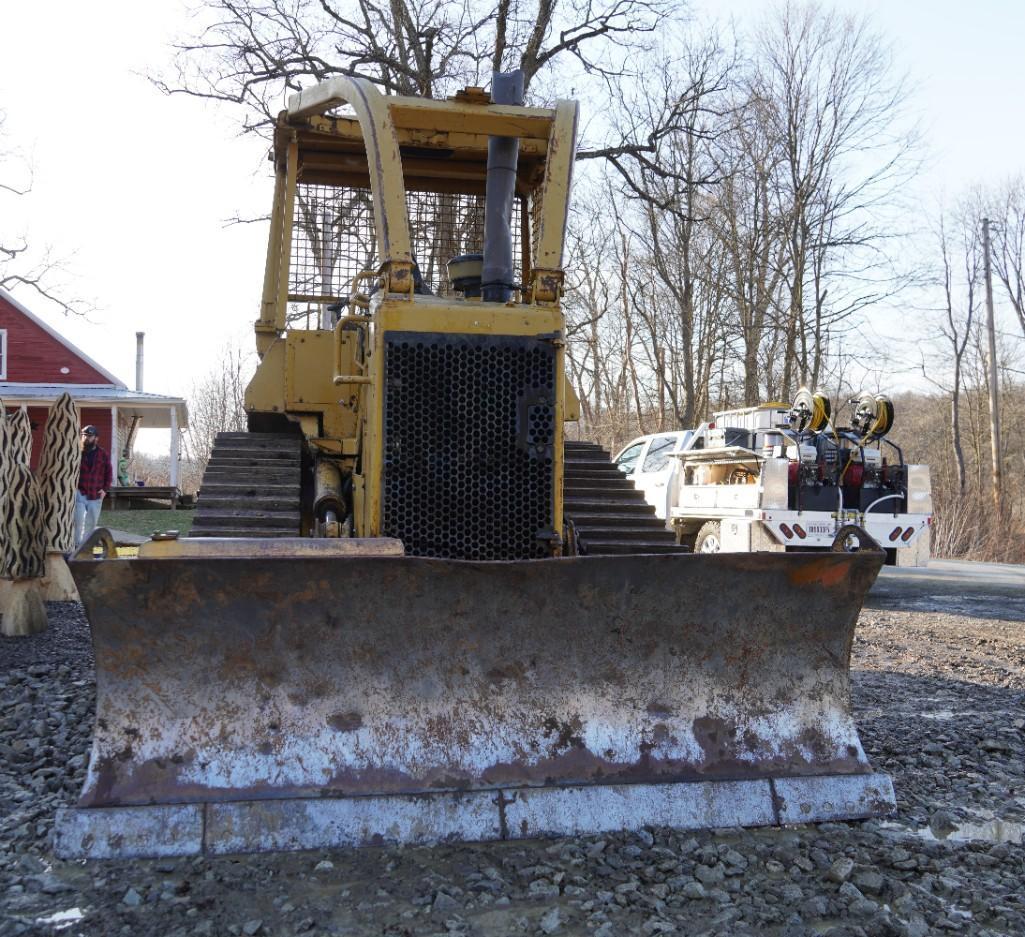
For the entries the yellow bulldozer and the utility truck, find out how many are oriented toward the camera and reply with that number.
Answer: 1

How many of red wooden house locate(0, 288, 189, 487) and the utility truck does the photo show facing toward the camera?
1

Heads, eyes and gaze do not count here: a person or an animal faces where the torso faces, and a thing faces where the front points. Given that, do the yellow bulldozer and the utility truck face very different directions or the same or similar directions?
very different directions

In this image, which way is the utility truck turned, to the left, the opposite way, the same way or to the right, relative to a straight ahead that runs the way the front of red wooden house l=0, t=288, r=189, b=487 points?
the opposite way

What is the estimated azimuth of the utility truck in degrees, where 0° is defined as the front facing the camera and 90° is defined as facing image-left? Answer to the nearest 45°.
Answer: approximately 135°

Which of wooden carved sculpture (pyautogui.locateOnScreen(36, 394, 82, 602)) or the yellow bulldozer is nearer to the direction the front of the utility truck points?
the wooden carved sculpture

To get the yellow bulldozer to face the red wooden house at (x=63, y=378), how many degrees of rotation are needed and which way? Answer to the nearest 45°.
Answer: approximately 135° to its right

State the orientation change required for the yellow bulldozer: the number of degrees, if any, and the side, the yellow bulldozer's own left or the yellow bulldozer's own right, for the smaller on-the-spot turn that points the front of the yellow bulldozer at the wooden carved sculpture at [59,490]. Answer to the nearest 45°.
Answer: approximately 135° to the yellow bulldozer's own right

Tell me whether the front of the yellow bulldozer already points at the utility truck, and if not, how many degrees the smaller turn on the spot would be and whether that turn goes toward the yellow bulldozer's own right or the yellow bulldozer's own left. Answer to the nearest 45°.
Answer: approximately 135° to the yellow bulldozer's own left

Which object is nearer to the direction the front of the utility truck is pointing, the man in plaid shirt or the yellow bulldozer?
the man in plaid shirt
